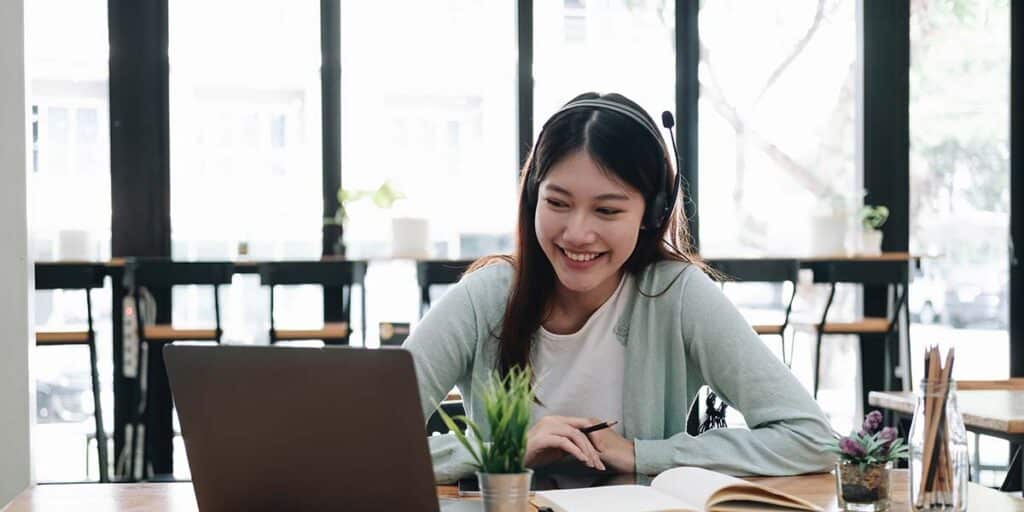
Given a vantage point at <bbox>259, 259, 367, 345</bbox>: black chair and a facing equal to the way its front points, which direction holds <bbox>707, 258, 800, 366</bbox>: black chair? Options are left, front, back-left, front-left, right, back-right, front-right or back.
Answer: right

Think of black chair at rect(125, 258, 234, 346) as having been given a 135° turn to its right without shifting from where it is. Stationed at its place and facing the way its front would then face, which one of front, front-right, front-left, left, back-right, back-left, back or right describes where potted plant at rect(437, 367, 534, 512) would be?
front-right

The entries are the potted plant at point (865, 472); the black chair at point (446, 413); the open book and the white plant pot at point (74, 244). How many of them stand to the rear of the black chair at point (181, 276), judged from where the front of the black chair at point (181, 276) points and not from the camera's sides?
3

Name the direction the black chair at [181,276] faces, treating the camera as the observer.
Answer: facing away from the viewer

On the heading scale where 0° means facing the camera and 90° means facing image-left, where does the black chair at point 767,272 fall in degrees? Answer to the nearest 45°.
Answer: approximately 180°

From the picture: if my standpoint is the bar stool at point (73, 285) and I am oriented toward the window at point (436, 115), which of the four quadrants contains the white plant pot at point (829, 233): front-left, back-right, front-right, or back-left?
front-right

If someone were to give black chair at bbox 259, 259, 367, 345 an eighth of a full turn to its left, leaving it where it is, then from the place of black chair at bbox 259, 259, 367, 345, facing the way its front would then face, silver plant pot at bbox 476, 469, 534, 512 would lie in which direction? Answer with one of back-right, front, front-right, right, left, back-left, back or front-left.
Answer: back-left

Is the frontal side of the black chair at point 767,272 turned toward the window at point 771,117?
yes

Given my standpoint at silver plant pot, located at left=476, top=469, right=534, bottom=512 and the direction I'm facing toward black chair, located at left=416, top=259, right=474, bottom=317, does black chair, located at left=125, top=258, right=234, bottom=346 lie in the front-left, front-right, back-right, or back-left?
front-left

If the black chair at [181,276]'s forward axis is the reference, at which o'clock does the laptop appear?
The laptop is roughly at 6 o'clock from the black chair.

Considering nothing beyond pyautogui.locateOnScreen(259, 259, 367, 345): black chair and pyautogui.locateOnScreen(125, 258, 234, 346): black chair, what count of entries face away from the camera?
2

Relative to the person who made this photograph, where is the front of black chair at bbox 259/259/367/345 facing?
facing away from the viewer

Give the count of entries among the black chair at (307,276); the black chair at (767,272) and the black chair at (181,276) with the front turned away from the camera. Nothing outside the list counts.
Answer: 3

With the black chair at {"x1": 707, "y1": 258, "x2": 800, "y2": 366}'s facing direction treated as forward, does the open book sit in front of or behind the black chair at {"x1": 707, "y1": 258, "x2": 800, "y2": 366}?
behind

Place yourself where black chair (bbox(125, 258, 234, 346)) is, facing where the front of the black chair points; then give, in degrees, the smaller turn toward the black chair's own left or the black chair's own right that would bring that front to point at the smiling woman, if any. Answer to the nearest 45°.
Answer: approximately 180°

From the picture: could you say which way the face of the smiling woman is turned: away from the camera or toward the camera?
toward the camera
